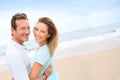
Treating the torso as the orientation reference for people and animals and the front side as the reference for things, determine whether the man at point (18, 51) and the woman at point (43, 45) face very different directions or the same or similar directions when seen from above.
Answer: very different directions

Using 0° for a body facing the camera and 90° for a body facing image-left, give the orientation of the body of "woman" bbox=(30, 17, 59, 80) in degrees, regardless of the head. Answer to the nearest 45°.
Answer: approximately 90°

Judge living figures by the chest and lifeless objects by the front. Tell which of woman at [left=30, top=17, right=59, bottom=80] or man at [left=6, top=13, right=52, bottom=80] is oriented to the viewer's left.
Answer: the woman

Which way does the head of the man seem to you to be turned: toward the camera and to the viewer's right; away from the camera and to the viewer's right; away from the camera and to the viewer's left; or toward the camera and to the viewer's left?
toward the camera and to the viewer's right
